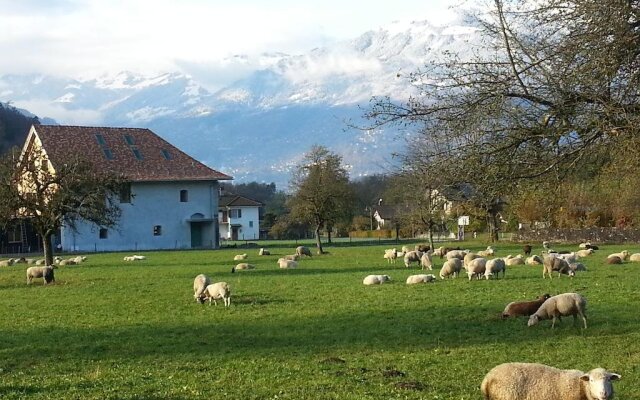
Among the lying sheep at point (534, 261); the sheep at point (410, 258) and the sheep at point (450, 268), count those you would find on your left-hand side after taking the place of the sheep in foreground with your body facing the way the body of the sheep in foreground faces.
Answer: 3

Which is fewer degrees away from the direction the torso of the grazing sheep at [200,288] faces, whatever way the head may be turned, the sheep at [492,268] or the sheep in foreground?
the sheep in foreground

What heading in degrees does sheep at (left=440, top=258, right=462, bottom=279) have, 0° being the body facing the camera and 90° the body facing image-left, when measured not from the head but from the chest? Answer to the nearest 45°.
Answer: approximately 45°

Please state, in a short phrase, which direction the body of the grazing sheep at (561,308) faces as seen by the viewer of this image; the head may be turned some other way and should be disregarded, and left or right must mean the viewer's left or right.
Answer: facing to the left of the viewer

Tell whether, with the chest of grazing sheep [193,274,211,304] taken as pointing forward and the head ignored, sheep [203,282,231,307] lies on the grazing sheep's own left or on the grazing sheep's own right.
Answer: on the grazing sheep's own left

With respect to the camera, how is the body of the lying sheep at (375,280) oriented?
to the viewer's right

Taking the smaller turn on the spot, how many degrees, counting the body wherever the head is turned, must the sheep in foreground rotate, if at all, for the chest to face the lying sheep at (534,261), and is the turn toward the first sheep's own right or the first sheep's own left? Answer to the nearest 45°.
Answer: approximately 90° to the first sheep's own left

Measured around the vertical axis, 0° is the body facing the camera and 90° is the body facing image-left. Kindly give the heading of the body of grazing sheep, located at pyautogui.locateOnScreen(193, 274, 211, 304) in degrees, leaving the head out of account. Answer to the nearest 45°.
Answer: approximately 45°

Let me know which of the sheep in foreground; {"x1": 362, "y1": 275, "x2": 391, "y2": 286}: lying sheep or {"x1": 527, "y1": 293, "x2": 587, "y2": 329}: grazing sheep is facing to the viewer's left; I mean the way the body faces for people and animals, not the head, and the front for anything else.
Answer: the grazing sheep

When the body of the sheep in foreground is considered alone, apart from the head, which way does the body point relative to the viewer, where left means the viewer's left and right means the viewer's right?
facing to the right of the viewer

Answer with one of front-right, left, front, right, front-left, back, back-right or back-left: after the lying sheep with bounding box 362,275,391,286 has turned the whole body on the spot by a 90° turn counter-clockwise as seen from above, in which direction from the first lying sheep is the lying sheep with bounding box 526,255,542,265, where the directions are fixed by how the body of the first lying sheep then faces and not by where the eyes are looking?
front-right
